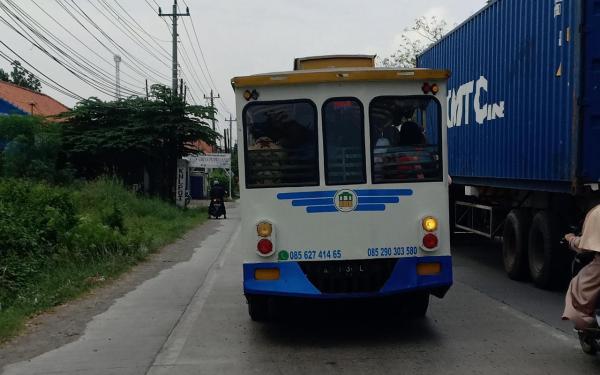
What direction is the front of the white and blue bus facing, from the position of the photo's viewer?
facing away from the viewer

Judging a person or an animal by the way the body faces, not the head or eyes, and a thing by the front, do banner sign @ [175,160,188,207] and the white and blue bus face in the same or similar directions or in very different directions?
very different directions

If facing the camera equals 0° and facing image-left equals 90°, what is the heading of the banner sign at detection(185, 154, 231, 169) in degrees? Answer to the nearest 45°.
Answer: approximately 0°

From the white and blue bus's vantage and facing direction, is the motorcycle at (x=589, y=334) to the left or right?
on its right

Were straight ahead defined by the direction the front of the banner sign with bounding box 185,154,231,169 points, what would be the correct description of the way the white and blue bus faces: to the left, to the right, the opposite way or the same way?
the opposite way
